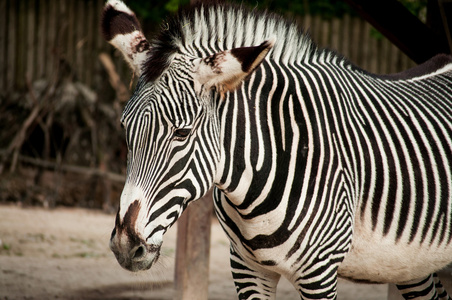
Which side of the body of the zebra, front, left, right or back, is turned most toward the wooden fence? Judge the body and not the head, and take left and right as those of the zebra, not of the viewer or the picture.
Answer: right

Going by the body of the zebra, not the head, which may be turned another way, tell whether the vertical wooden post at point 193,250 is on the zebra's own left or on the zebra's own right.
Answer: on the zebra's own right

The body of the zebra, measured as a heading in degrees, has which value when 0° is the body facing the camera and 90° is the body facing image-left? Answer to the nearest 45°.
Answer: approximately 45°
